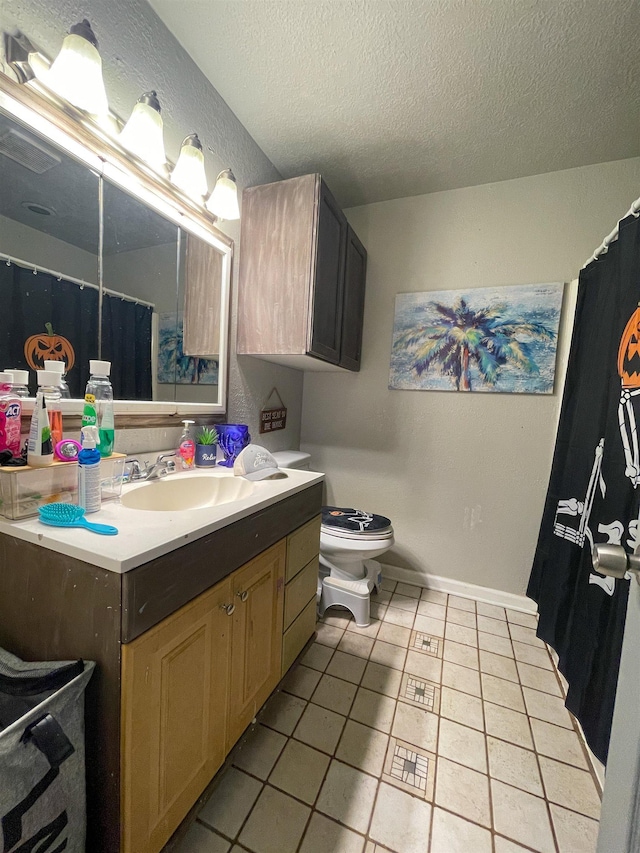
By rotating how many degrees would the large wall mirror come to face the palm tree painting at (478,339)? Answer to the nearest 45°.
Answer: approximately 45° to its left

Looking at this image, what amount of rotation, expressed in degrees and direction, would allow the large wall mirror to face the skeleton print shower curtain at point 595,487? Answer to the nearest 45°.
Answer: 0° — it already faces it

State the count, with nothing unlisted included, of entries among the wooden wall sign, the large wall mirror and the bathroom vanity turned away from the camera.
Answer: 0

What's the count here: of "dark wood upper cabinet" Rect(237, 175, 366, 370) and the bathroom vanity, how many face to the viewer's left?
0

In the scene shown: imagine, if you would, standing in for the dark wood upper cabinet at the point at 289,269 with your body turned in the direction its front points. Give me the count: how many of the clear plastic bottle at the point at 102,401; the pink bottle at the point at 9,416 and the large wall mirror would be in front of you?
0

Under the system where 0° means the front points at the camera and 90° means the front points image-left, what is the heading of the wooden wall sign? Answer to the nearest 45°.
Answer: approximately 315°

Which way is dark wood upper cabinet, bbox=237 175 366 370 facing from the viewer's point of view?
to the viewer's right

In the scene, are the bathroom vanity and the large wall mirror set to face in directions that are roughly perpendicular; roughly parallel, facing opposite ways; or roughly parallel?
roughly parallel

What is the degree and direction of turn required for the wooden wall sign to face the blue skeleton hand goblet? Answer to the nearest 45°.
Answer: approximately 45° to its right

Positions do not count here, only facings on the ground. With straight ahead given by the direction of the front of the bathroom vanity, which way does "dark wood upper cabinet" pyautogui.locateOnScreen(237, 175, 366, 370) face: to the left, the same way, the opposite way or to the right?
the same way

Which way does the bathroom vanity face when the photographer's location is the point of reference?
facing the viewer and to the right of the viewer

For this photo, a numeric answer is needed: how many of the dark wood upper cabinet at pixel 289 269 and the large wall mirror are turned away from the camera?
0

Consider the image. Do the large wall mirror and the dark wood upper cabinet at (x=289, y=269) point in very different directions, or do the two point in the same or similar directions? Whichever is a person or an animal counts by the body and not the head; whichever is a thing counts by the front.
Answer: same or similar directions

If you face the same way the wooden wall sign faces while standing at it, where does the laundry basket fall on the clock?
The laundry basket is roughly at 2 o'clock from the wooden wall sign.

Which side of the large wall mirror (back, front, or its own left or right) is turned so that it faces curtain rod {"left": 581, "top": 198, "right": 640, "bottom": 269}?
front

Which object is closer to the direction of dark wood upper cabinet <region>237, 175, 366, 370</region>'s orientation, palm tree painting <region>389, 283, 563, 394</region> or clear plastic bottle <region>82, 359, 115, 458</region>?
the palm tree painting

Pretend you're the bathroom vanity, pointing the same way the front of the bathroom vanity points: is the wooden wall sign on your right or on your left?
on your left

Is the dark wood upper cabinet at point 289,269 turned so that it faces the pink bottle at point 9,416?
no

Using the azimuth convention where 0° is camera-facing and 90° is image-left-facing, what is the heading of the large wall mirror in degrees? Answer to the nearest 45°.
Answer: approximately 315°
